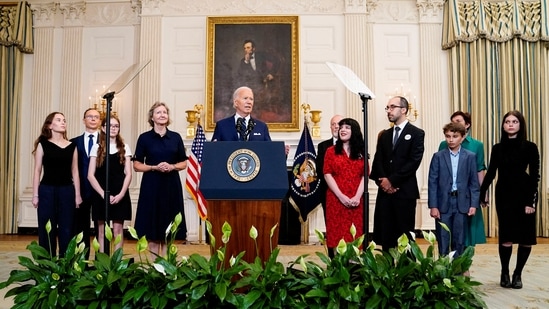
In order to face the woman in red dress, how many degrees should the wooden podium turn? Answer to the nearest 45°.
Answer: approximately 135° to its left

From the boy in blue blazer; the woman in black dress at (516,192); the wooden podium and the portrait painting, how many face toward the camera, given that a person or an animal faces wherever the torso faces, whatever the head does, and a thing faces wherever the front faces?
4

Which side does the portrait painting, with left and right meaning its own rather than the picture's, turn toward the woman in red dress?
front

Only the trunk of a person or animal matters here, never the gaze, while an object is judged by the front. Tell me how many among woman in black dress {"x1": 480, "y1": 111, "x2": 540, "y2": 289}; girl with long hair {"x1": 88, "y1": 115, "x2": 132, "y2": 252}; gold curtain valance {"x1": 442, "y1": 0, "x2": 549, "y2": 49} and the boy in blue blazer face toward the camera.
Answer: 4

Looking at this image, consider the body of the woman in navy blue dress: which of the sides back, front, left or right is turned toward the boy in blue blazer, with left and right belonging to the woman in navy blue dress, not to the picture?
left

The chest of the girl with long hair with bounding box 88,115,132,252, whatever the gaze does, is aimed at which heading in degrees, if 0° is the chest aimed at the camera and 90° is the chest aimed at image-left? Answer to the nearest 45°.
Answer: approximately 0°

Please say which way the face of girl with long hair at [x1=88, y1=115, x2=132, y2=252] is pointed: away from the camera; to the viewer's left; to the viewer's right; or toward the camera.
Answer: toward the camera

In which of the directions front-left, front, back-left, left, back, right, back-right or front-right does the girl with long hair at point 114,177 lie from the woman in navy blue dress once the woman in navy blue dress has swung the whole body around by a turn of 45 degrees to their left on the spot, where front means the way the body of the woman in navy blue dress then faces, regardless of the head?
back

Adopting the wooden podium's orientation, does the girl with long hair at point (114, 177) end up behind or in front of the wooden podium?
behind

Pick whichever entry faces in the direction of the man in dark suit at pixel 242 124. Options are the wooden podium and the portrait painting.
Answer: the portrait painting

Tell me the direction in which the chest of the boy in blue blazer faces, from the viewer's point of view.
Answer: toward the camera

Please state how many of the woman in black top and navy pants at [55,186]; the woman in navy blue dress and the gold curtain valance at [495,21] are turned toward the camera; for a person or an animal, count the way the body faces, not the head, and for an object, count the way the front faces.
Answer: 3

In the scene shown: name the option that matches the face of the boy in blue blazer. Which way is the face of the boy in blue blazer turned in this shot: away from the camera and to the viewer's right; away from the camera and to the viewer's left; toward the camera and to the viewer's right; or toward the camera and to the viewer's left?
toward the camera and to the viewer's left

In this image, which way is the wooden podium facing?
toward the camera

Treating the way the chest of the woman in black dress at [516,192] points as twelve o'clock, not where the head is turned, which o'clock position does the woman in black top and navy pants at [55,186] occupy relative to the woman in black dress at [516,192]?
the woman in black top and navy pants at [55,186] is roughly at 2 o'clock from the woman in black dress at [516,192].

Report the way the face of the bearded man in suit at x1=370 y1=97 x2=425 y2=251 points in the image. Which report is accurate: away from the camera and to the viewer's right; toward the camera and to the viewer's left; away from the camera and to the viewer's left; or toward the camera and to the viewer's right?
toward the camera and to the viewer's left
